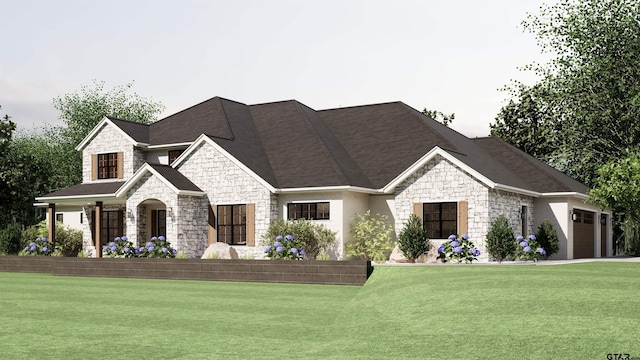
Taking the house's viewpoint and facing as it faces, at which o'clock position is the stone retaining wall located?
The stone retaining wall is roughly at 11 o'clock from the house.

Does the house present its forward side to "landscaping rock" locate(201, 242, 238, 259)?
yes

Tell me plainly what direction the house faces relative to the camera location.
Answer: facing the viewer and to the left of the viewer

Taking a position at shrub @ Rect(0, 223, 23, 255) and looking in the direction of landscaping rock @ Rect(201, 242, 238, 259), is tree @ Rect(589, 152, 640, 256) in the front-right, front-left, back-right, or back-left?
front-left

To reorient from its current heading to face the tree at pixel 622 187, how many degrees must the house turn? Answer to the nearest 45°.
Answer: approximately 135° to its left

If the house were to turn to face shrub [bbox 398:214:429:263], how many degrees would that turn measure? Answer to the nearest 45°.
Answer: approximately 90° to its left

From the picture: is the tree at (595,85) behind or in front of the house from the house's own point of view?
behind

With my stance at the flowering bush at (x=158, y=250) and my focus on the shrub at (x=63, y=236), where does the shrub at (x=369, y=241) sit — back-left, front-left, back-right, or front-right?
back-right
